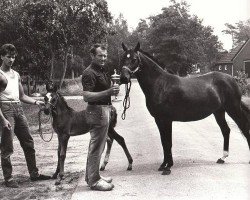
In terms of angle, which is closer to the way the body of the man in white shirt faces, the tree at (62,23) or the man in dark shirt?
the man in dark shirt

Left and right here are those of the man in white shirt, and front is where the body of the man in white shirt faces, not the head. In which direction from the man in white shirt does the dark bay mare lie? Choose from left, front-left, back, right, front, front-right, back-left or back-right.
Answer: front-left

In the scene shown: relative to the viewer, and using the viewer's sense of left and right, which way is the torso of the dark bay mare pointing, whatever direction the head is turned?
facing to the left of the viewer

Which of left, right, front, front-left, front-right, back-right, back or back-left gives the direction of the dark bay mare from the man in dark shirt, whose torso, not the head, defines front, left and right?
front-left

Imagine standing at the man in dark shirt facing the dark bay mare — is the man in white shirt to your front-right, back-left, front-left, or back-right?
back-left

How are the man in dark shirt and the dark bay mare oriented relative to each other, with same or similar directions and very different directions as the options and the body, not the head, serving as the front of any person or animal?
very different directions

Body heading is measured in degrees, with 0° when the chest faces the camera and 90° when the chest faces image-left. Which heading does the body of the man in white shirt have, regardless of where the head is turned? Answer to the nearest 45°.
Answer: approximately 315°

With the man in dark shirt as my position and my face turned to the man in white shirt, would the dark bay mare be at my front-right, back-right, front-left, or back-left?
back-right

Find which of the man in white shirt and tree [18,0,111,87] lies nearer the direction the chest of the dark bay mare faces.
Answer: the man in white shirt

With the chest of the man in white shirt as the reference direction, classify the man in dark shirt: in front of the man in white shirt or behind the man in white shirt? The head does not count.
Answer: in front

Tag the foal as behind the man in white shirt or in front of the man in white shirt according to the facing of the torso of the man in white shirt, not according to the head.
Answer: in front

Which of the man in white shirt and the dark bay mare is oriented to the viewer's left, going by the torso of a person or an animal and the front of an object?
the dark bay mare
